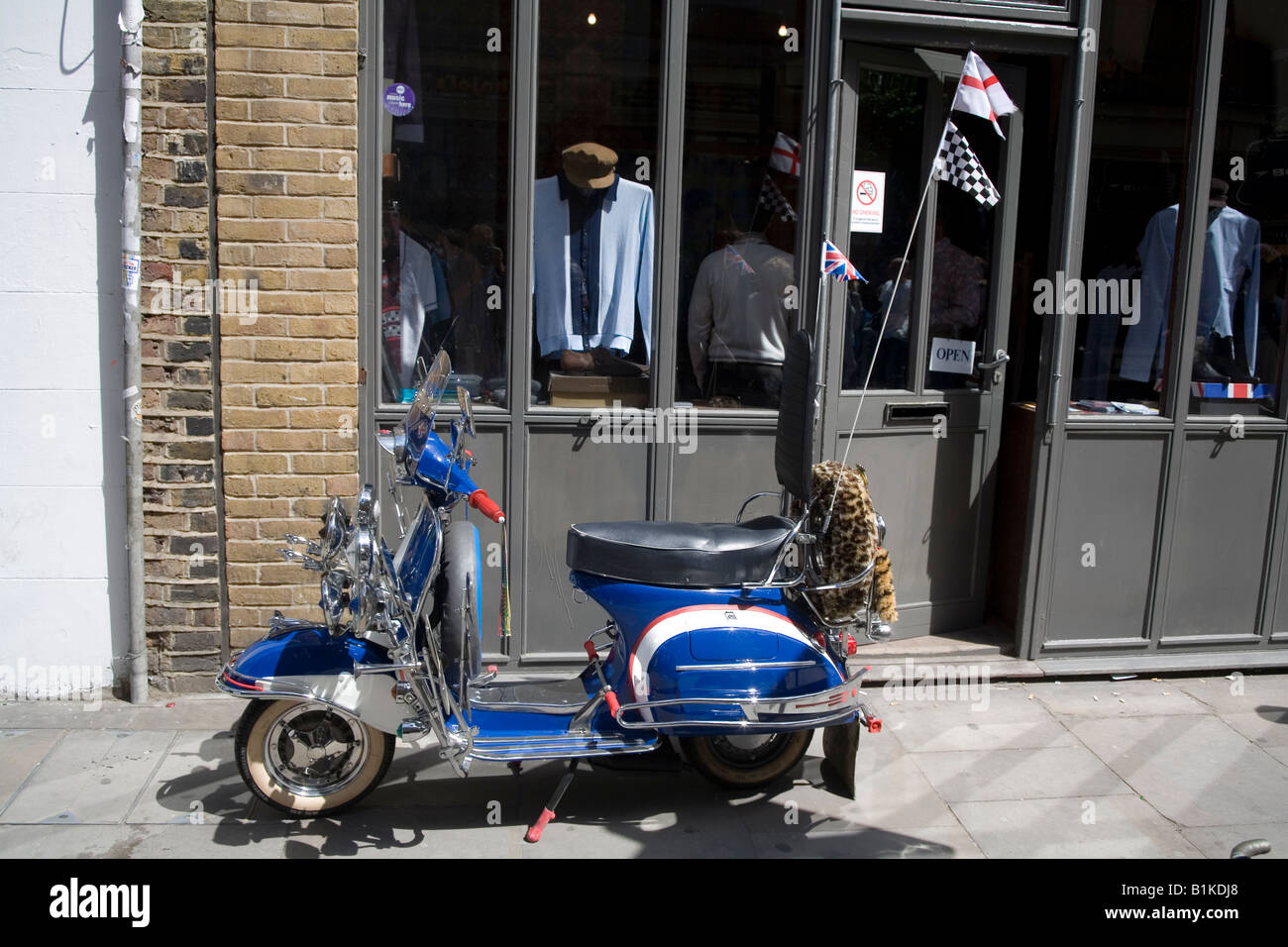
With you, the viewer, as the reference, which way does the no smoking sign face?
facing the viewer

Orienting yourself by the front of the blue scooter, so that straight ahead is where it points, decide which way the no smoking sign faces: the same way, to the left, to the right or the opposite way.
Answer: to the left

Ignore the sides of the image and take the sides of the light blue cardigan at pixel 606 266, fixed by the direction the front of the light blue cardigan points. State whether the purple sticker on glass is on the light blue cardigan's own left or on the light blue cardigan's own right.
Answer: on the light blue cardigan's own right

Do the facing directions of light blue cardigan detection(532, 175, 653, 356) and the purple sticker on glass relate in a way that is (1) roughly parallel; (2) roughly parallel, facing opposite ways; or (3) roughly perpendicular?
roughly parallel

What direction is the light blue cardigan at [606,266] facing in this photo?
toward the camera

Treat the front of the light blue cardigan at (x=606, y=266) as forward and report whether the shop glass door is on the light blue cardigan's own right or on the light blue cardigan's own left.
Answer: on the light blue cardigan's own left

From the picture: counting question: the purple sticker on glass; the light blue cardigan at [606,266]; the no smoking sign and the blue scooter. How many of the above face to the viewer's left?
1

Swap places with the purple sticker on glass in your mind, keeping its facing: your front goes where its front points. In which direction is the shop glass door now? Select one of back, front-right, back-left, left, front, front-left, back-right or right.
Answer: left

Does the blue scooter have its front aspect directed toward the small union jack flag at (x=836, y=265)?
no

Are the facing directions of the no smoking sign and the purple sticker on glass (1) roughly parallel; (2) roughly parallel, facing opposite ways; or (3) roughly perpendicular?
roughly parallel

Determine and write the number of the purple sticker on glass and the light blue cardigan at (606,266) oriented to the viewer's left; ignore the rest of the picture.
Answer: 0

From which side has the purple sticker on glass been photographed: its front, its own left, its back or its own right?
front

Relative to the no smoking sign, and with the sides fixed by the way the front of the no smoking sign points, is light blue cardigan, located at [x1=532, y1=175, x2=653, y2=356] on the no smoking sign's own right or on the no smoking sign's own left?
on the no smoking sign's own right

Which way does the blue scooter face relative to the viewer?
to the viewer's left

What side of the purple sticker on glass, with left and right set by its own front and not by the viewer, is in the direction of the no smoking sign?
left

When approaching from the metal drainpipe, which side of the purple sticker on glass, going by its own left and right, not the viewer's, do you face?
right

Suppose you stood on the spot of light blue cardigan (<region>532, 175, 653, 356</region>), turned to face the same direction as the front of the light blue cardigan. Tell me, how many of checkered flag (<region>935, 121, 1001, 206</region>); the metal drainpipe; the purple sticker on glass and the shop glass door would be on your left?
2
